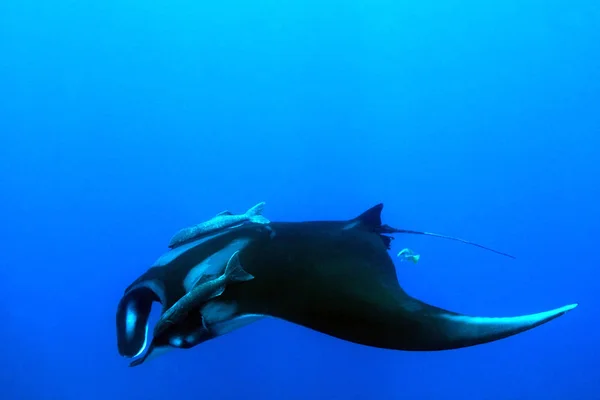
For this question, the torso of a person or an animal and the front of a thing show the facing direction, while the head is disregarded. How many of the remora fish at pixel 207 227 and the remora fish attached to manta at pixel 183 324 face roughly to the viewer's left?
2

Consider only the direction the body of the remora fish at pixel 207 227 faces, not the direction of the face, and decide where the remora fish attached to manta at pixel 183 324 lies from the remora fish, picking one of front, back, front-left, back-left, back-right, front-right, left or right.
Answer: left

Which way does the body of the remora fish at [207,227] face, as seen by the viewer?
to the viewer's left

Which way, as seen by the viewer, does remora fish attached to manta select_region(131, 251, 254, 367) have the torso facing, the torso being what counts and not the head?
to the viewer's left

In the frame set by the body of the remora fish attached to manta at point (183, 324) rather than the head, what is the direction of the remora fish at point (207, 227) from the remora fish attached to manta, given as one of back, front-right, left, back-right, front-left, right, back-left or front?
right
